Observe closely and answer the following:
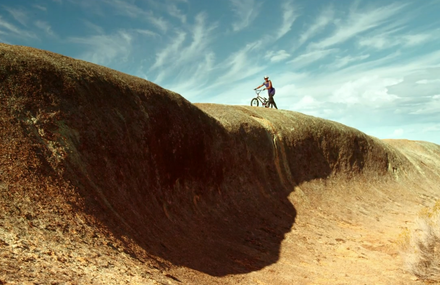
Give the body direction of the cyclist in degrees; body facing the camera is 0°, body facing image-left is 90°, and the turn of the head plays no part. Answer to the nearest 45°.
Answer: approximately 45°

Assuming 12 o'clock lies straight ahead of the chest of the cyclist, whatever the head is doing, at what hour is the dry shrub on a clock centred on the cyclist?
The dry shrub is roughly at 10 o'clock from the cyclist.
